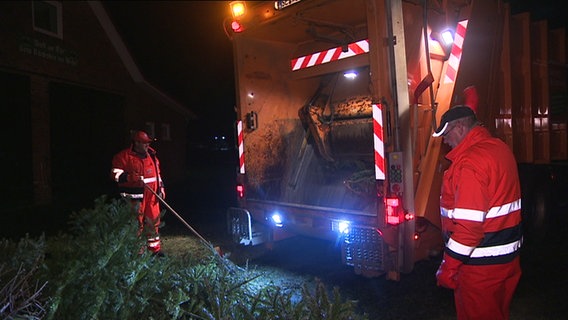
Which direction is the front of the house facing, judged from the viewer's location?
facing the viewer and to the right of the viewer

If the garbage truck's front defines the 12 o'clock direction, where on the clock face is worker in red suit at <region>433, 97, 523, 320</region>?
The worker in red suit is roughly at 4 o'clock from the garbage truck.

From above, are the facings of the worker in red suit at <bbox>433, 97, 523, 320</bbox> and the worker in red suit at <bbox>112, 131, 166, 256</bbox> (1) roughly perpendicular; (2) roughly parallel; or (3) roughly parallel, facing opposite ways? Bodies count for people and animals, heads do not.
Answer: roughly parallel, facing opposite ways

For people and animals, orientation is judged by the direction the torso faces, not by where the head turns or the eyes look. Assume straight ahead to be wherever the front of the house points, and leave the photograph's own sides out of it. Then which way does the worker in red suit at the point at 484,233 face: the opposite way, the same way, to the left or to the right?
the opposite way

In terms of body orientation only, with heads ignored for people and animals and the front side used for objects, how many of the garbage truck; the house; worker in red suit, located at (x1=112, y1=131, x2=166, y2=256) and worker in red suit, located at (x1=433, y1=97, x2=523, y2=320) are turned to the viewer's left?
1

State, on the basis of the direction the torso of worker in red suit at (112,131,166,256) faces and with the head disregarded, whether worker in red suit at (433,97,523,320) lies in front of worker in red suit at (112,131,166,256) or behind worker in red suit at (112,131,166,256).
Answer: in front

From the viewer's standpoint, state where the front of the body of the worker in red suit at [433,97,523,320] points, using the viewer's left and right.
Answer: facing to the left of the viewer

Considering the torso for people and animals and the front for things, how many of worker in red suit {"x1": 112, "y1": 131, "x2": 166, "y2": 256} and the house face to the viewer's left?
0

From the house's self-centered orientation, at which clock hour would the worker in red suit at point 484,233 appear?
The worker in red suit is roughly at 1 o'clock from the house.

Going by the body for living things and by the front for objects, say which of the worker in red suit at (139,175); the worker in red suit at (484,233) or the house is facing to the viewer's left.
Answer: the worker in red suit at (484,233)

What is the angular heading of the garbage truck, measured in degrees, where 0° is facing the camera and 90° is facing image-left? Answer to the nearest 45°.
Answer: approximately 225°
